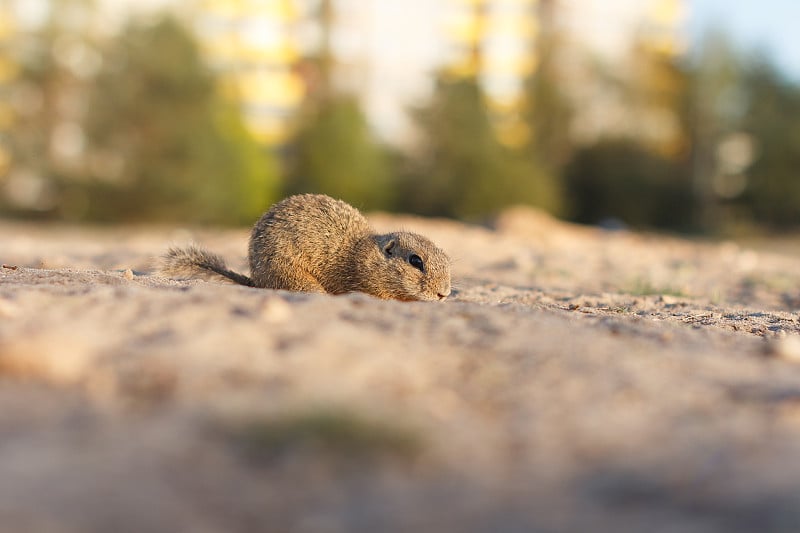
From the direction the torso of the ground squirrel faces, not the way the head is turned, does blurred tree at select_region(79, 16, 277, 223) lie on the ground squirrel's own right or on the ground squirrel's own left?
on the ground squirrel's own left

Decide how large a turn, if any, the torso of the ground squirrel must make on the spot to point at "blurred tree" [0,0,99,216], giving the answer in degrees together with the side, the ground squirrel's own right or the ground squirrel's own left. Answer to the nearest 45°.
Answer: approximately 90° to the ground squirrel's own left

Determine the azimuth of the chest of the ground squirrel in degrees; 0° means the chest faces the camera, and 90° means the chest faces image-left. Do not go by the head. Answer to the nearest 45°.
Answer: approximately 270°

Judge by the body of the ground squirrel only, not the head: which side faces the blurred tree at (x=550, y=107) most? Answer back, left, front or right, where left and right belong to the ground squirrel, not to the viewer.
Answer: left
